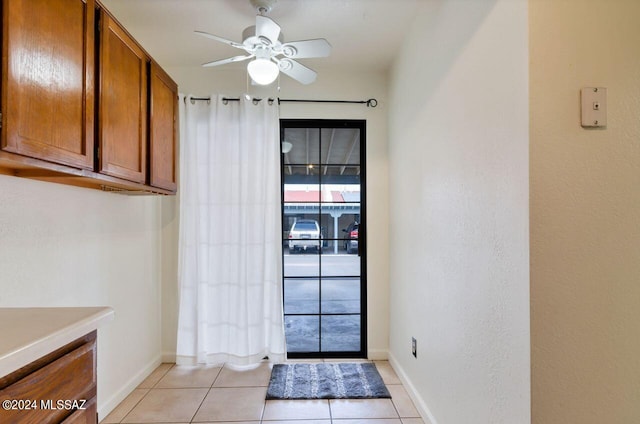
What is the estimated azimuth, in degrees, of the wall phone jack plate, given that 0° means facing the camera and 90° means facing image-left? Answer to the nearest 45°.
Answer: approximately 0°

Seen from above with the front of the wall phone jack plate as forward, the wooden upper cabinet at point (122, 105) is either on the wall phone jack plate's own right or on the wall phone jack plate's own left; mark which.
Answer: on the wall phone jack plate's own right
